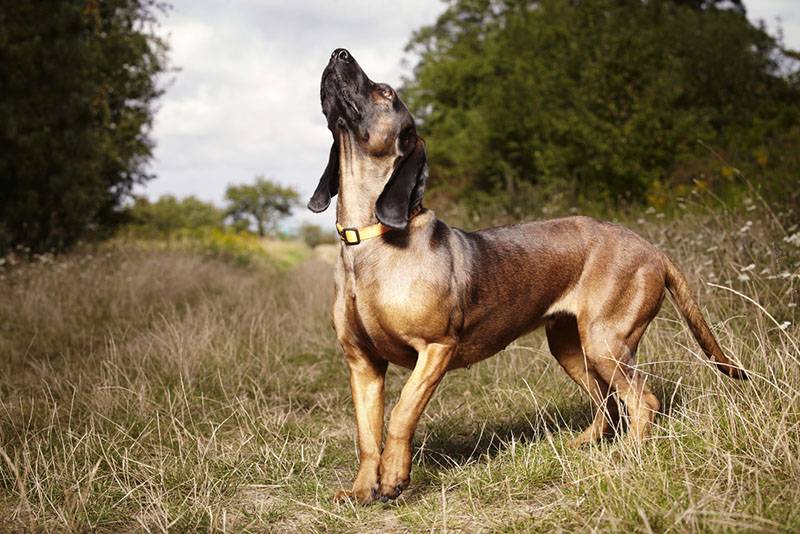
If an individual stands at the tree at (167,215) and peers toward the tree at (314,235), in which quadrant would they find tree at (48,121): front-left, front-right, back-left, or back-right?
back-right

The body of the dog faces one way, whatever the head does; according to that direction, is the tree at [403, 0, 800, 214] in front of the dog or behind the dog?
behind

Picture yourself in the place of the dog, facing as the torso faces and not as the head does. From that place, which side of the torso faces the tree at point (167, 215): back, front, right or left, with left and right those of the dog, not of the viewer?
right

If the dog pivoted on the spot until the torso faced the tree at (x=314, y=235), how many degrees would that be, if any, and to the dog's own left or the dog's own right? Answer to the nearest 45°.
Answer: approximately 135° to the dog's own right

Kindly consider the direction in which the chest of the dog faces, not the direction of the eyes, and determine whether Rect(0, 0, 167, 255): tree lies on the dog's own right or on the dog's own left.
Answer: on the dog's own right

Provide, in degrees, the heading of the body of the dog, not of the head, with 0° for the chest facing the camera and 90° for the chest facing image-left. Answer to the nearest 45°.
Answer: approximately 45°

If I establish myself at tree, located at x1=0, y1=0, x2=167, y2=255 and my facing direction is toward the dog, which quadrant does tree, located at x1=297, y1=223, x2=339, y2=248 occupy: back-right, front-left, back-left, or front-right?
back-left
